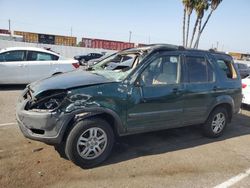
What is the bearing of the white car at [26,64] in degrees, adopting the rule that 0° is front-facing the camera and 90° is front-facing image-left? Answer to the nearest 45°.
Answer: approximately 90°

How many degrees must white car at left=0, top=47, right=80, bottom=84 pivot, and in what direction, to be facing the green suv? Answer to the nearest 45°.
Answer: approximately 90° to its left

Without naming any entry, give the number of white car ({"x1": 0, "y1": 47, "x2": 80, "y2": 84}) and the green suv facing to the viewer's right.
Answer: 0

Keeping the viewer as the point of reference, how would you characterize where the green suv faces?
facing the viewer and to the left of the viewer

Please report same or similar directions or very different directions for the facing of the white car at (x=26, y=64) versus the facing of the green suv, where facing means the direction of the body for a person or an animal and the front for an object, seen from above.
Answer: same or similar directions

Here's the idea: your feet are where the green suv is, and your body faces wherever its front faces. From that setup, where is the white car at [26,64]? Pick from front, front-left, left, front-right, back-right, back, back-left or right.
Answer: right
